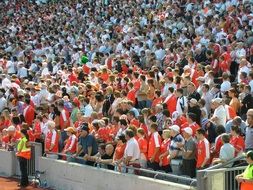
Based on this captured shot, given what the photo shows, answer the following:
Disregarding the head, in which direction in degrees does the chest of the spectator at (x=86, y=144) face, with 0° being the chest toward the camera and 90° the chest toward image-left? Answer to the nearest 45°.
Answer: approximately 45°
